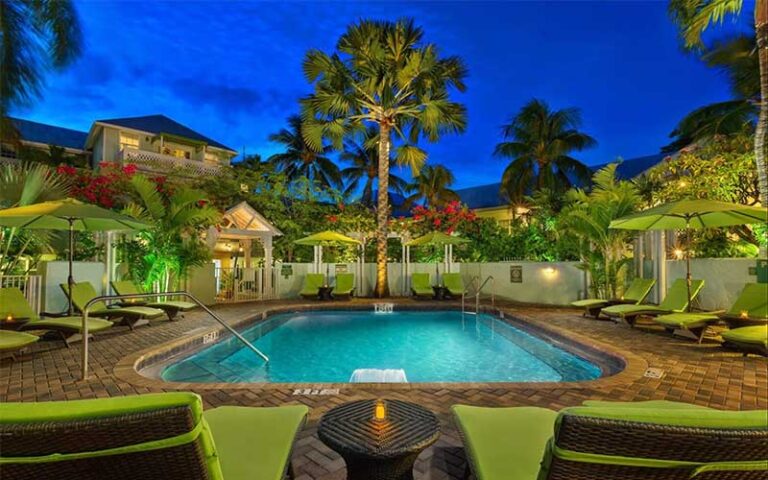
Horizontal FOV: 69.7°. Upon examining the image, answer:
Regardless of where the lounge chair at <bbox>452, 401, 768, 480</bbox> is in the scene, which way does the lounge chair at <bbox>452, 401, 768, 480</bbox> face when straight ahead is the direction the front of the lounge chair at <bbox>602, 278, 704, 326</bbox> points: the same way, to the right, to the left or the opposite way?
to the right

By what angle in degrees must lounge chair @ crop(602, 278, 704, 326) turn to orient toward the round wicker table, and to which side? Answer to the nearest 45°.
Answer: approximately 45° to its left

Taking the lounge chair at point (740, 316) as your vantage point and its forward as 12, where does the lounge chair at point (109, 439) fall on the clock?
the lounge chair at point (109, 439) is roughly at 11 o'clock from the lounge chair at point (740, 316).

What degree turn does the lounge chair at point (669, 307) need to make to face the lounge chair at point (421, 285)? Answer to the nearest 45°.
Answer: approximately 90° to its right

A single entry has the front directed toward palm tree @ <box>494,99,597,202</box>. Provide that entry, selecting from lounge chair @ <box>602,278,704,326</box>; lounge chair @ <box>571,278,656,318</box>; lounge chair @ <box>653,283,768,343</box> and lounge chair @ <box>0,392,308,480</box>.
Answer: lounge chair @ <box>0,392,308,480</box>

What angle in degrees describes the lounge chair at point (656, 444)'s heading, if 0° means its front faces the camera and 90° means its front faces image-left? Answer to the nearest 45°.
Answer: approximately 135°

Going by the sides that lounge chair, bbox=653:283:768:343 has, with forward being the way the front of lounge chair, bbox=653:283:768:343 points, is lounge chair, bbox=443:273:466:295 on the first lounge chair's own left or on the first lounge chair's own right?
on the first lounge chair's own right

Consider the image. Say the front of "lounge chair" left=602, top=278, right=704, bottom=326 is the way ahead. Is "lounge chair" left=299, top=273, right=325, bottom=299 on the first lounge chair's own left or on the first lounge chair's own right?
on the first lounge chair's own right
